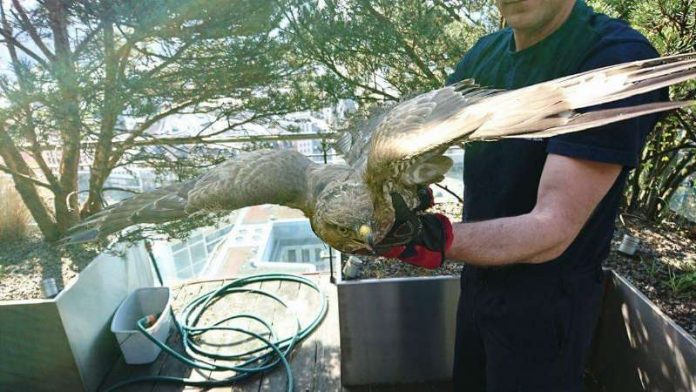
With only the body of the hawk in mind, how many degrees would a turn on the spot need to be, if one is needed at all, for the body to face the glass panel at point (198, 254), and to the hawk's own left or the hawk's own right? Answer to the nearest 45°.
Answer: approximately 135° to the hawk's own right

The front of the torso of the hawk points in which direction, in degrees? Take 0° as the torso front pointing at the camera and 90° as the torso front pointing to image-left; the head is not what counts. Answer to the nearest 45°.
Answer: approximately 0°

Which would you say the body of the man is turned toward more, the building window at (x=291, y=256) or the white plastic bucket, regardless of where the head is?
the white plastic bucket

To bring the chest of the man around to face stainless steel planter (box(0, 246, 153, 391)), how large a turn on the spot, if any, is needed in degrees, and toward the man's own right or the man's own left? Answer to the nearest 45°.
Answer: approximately 45° to the man's own right

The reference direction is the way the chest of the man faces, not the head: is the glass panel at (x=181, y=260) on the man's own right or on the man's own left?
on the man's own right

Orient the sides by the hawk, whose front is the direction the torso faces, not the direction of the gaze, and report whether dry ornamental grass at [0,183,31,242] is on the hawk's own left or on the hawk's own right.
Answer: on the hawk's own right

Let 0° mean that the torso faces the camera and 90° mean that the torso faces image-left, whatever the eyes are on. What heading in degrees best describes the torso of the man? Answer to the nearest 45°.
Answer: approximately 45°

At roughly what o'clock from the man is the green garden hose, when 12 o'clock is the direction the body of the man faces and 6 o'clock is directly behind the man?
The green garden hose is roughly at 2 o'clock from the man.
